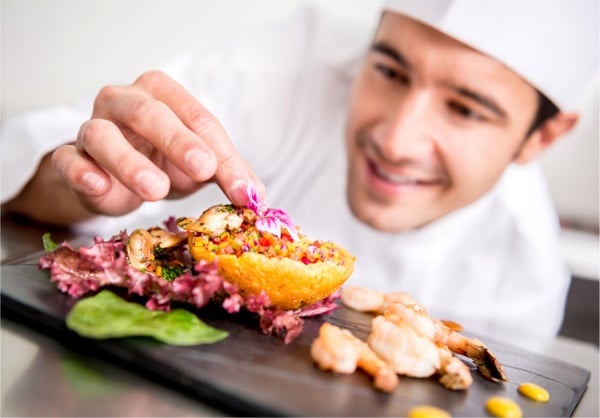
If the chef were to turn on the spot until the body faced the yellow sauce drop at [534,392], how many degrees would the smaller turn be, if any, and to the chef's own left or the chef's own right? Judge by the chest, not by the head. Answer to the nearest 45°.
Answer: approximately 45° to the chef's own left

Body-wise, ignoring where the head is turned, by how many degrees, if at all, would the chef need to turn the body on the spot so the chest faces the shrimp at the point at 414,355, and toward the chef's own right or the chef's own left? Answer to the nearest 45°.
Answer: approximately 45° to the chef's own left

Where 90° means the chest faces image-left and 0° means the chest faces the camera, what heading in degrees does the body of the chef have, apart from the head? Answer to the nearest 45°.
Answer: approximately 45°

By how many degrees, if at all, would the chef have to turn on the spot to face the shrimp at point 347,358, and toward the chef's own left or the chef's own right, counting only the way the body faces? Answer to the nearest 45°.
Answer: approximately 45° to the chef's own left
